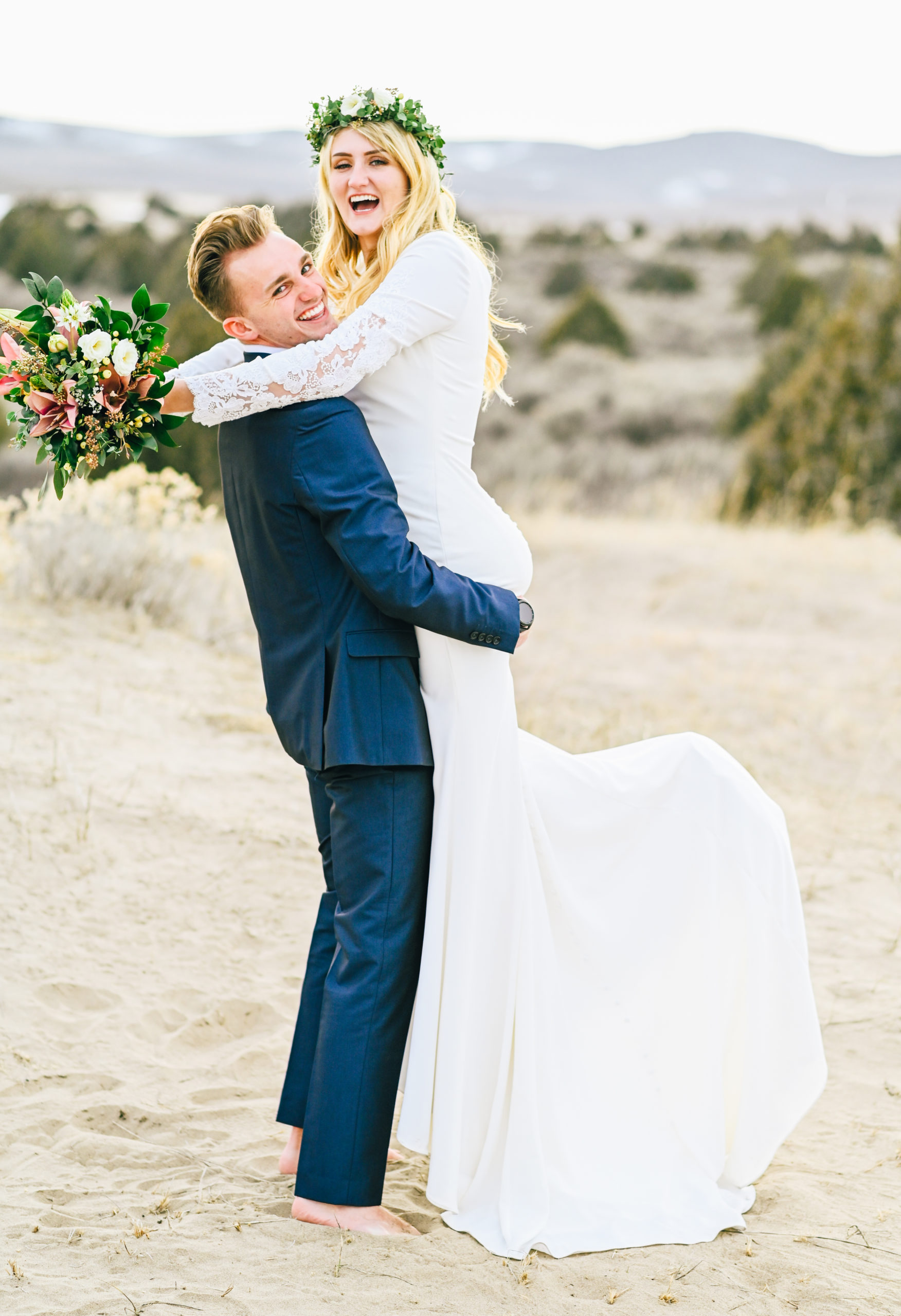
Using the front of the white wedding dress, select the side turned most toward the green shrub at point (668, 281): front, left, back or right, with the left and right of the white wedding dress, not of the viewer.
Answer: right

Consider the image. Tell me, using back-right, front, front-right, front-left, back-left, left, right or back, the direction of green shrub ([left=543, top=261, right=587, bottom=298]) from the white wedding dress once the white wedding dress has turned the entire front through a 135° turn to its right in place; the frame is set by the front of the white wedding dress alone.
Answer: front-left

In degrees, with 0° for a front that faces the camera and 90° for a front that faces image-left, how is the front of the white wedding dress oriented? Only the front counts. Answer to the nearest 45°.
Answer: approximately 90°

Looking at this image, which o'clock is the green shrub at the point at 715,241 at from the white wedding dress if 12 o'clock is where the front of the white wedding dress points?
The green shrub is roughly at 3 o'clock from the white wedding dress.

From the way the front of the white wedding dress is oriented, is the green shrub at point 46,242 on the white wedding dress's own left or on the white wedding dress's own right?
on the white wedding dress's own right

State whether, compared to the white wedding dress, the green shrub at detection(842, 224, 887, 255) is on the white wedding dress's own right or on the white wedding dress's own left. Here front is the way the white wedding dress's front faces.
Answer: on the white wedding dress's own right

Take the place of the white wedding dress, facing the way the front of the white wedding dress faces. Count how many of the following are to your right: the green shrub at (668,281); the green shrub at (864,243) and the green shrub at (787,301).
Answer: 3

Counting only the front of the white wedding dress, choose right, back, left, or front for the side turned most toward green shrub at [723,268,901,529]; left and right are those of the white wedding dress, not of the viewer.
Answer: right

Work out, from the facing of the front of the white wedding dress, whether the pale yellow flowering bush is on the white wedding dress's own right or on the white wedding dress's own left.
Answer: on the white wedding dress's own right
